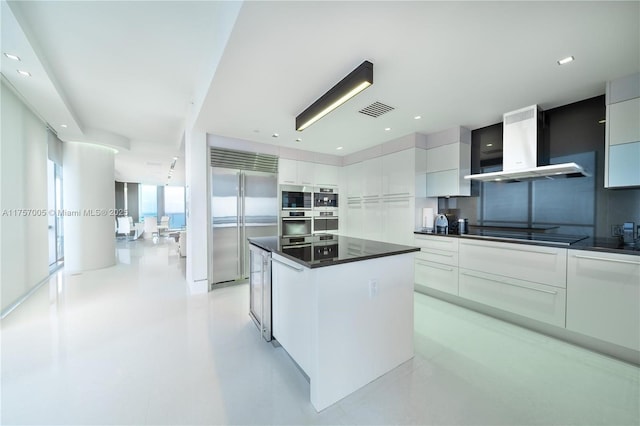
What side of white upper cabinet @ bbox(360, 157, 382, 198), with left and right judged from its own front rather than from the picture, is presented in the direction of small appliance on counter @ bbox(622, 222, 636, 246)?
left

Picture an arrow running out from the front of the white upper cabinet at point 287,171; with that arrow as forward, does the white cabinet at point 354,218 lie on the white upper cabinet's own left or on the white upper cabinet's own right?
on the white upper cabinet's own left

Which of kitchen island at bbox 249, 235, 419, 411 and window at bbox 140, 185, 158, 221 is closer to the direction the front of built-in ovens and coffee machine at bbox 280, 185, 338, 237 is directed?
the kitchen island

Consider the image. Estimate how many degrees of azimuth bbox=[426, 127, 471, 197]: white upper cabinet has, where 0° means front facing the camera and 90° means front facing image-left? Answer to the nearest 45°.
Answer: approximately 45°

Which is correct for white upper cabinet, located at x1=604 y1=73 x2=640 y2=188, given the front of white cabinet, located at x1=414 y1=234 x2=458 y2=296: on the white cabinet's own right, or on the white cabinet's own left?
on the white cabinet's own left

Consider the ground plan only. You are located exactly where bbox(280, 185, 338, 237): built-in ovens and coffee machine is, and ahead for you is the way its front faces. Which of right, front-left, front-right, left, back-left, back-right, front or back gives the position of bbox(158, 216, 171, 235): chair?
back

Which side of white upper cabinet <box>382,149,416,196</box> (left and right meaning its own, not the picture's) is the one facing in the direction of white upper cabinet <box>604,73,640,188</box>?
left

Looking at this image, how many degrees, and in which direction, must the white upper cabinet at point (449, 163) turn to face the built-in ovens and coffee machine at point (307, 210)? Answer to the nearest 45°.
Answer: approximately 45° to its right

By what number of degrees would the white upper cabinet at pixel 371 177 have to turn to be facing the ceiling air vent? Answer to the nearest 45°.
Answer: approximately 45° to its left

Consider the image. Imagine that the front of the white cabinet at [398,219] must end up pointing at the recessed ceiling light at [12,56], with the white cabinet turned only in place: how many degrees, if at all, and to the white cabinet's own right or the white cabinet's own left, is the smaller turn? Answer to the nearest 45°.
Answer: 0° — it already faces it

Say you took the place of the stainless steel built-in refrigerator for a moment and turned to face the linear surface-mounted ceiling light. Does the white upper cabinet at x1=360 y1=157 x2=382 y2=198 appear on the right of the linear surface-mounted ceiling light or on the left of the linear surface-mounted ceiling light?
left

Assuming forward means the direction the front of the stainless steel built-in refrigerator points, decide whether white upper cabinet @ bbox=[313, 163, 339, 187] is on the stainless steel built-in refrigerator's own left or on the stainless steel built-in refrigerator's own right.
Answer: on the stainless steel built-in refrigerator's own left
